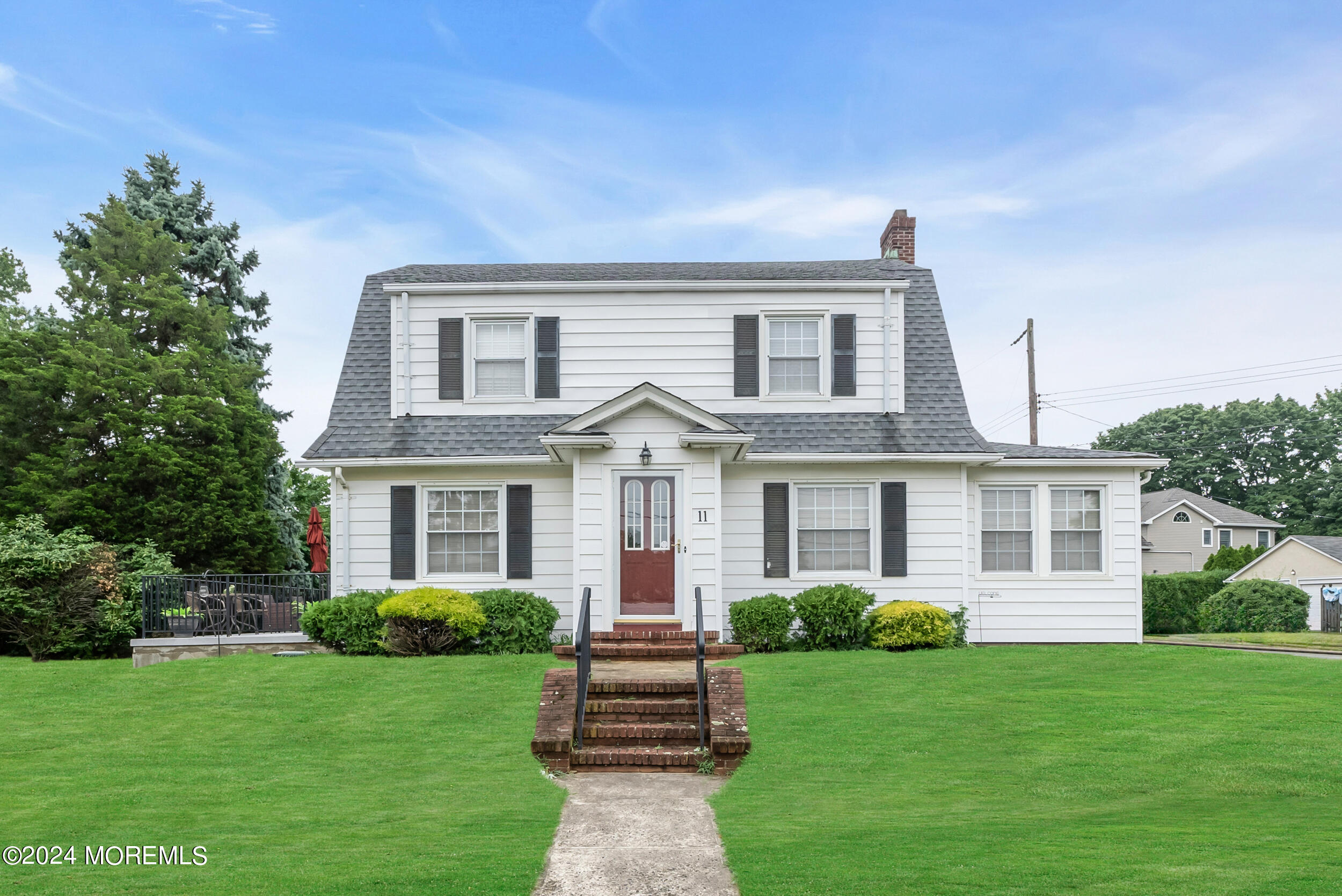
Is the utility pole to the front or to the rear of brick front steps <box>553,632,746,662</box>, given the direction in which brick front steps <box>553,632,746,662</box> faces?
to the rear

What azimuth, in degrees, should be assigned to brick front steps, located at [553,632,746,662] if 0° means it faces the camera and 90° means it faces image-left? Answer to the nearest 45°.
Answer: approximately 0°

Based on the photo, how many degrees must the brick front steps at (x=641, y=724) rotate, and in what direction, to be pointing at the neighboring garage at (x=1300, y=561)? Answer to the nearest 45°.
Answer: approximately 135° to its left

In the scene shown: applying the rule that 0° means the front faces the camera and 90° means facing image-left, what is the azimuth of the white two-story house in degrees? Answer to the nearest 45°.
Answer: approximately 0°

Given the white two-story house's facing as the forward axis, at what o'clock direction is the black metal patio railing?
The black metal patio railing is roughly at 3 o'clock from the white two-story house.
